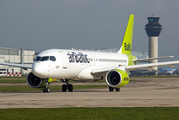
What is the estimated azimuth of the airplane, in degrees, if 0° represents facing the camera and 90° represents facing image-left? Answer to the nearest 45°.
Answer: approximately 45°
